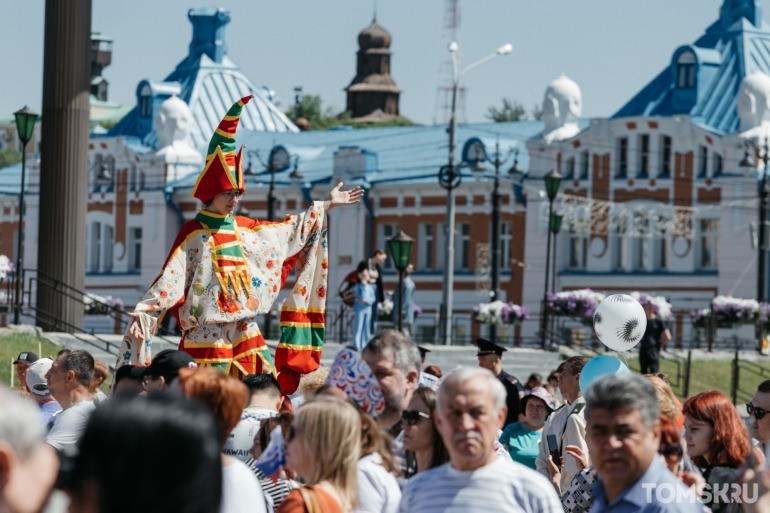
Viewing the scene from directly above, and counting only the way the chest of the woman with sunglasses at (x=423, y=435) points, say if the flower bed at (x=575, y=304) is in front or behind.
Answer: behind

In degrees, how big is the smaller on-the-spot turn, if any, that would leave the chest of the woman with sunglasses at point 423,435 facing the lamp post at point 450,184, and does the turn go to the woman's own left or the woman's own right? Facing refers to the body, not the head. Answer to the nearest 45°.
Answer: approximately 135° to the woman's own right

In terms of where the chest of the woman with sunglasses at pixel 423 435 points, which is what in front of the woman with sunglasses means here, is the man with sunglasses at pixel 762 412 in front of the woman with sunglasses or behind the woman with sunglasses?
behind

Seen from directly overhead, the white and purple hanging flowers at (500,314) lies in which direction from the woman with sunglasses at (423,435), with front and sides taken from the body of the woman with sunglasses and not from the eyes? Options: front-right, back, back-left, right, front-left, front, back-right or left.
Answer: back-right

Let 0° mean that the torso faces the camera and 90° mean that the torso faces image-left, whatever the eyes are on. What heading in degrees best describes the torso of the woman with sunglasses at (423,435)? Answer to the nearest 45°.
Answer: approximately 45°

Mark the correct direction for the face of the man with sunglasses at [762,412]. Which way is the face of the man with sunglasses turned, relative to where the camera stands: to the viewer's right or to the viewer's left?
to the viewer's left
